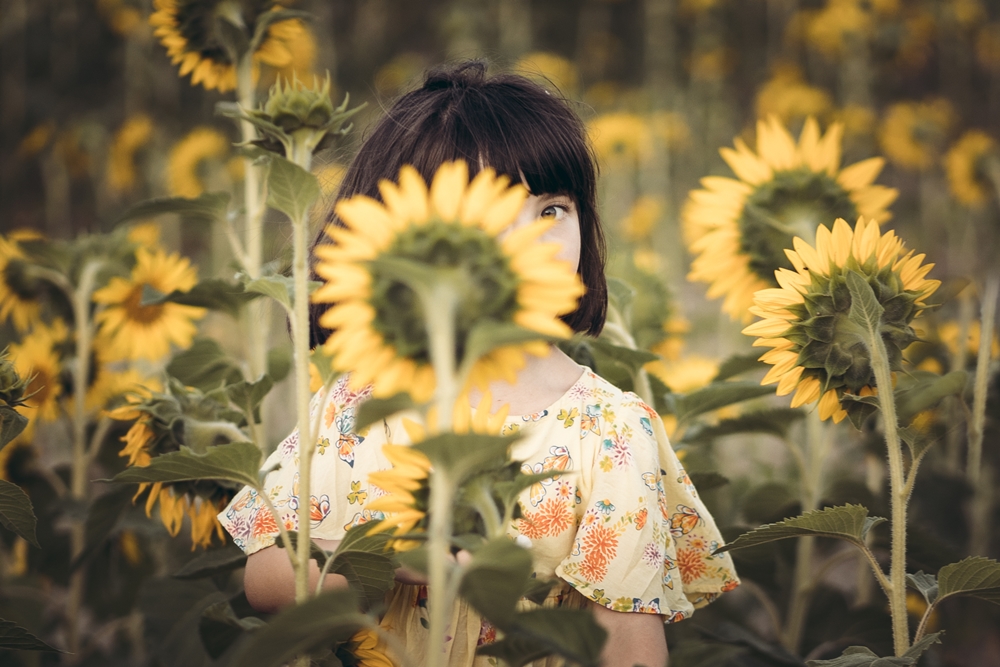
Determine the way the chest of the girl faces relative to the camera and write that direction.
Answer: toward the camera

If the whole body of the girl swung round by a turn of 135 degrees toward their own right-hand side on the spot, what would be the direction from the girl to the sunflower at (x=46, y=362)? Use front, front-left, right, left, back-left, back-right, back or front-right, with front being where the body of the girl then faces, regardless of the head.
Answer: front

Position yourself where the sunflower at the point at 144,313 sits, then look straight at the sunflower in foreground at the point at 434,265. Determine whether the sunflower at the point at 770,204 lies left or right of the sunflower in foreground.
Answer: left

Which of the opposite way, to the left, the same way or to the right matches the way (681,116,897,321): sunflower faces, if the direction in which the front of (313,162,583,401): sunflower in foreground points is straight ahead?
the same way

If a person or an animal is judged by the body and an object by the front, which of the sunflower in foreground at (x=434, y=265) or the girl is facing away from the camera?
the sunflower in foreground

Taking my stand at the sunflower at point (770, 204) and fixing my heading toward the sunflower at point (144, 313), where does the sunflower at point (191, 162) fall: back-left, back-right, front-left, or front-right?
front-right

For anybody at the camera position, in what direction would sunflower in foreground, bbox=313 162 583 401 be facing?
facing away from the viewer

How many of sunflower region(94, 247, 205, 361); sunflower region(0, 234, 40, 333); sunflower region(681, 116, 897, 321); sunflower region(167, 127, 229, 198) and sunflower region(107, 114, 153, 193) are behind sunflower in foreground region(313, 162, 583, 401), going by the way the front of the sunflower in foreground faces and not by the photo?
0

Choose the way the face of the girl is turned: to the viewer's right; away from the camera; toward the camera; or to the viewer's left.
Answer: toward the camera

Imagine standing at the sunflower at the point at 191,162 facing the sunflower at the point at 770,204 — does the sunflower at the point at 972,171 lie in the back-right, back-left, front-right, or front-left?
front-left
